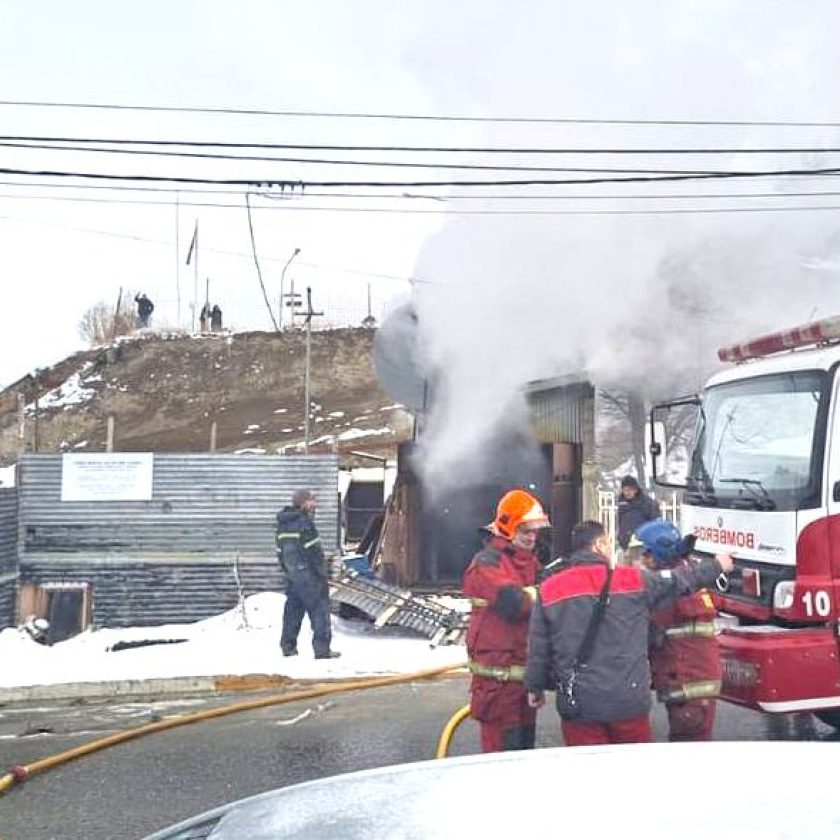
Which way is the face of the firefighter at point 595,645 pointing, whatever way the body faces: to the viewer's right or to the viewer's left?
to the viewer's right

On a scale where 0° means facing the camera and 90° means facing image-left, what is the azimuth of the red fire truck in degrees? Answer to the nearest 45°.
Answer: approximately 45°

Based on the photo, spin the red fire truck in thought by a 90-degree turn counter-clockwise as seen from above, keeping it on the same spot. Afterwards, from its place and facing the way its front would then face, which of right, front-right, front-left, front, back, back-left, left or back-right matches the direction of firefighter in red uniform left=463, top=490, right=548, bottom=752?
right

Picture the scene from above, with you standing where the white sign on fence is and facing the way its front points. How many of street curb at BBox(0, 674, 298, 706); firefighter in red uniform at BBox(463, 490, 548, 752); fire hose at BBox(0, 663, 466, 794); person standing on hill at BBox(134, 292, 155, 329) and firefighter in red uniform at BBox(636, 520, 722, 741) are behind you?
1

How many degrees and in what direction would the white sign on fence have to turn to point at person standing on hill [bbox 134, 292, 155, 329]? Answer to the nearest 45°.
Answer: approximately 180°

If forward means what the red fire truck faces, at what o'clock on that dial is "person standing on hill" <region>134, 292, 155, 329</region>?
The person standing on hill is roughly at 3 o'clock from the red fire truck.

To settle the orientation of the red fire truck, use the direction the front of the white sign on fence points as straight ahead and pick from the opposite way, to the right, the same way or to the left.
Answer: to the right

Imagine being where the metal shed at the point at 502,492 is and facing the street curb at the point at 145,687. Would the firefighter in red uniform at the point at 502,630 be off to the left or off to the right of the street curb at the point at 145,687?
left

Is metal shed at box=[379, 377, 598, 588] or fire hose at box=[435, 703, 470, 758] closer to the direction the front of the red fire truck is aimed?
the fire hose

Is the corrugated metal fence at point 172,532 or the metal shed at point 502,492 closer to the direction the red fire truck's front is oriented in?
the corrugated metal fence

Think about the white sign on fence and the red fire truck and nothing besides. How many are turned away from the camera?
0

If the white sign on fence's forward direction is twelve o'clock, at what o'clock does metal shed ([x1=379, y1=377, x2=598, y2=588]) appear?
The metal shed is roughly at 9 o'clock from the white sign on fence.

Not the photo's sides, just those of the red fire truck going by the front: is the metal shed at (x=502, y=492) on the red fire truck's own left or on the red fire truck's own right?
on the red fire truck's own right

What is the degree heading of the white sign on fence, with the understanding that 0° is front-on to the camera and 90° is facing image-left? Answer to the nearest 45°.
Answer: approximately 0°

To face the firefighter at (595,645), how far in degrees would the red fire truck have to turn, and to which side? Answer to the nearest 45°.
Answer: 0° — it already faces them
